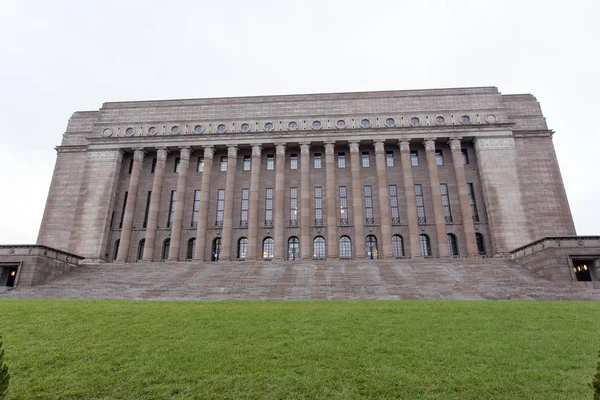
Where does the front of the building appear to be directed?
toward the camera
